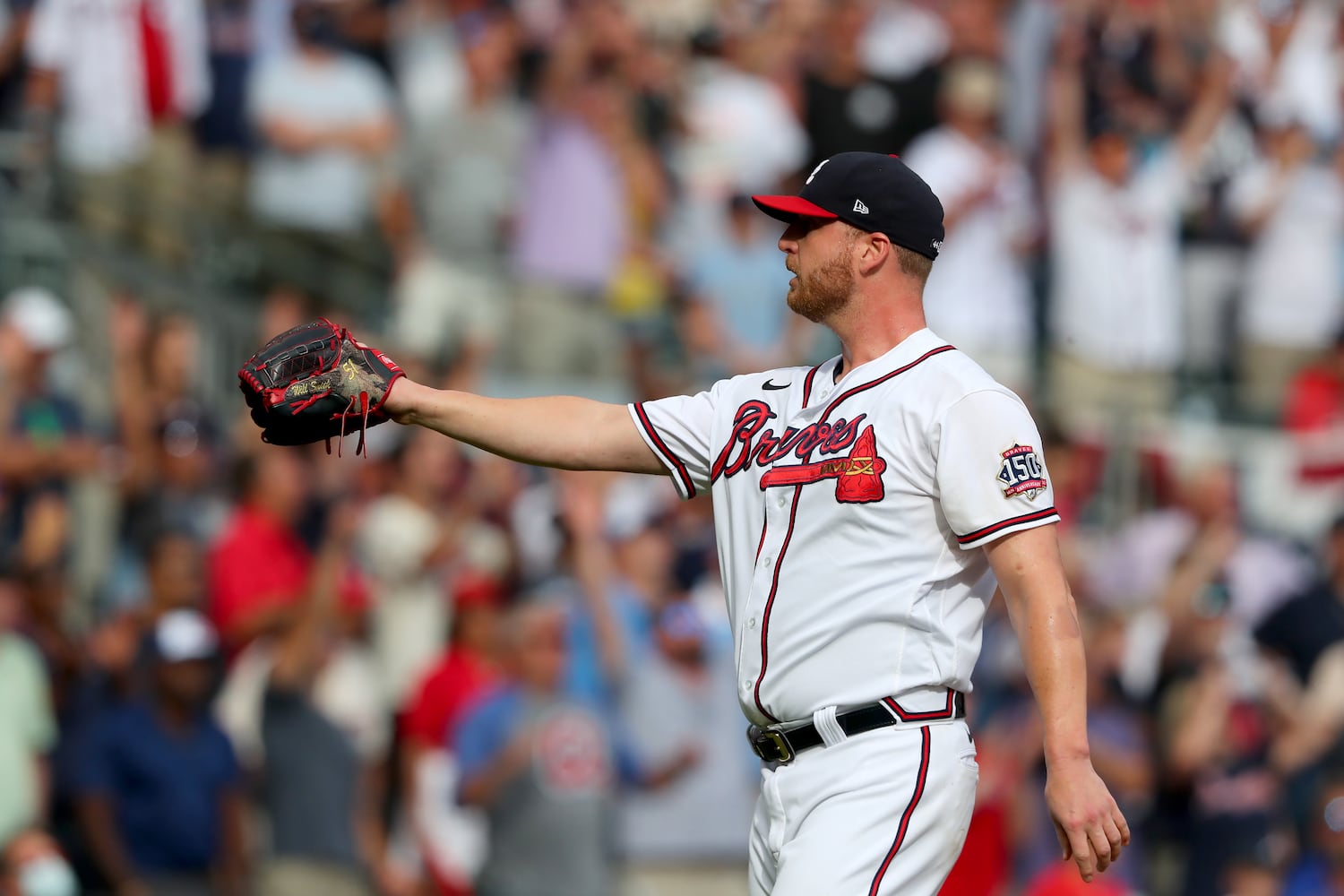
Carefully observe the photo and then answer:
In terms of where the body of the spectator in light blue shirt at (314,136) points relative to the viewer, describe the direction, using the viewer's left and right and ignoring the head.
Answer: facing the viewer

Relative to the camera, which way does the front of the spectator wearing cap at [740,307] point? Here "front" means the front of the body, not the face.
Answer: toward the camera

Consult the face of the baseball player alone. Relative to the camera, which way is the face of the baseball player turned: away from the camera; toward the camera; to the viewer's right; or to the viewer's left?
to the viewer's left

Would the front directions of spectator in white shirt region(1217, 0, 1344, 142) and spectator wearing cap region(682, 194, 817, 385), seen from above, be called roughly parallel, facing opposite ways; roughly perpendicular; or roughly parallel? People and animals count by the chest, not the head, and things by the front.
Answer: roughly parallel

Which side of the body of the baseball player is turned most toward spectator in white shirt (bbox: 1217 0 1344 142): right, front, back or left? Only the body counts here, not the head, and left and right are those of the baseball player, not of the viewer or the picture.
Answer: back

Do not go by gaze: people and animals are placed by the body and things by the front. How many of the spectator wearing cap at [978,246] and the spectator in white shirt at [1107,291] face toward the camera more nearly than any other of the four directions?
2

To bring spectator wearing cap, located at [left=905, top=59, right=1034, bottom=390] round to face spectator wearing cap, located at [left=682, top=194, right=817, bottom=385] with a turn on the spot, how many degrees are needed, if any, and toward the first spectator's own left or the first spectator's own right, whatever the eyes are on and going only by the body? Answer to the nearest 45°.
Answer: approximately 90° to the first spectator's own right

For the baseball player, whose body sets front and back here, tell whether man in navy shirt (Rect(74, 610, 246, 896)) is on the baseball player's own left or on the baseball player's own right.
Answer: on the baseball player's own right

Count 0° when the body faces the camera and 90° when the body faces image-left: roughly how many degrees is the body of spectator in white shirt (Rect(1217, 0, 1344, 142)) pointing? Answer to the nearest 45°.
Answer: approximately 0°

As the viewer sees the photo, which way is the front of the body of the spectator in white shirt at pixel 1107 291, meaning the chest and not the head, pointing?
toward the camera

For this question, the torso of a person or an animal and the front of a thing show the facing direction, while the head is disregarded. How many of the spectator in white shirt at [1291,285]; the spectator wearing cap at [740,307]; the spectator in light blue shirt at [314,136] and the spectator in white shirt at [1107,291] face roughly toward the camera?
4

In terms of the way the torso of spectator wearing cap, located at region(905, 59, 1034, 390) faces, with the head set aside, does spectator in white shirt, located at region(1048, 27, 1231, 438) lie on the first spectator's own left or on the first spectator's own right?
on the first spectator's own left

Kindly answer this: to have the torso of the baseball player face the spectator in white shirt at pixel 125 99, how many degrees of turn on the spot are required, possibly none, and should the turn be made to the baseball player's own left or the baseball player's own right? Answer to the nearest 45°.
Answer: approximately 90° to the baseball player's own right
